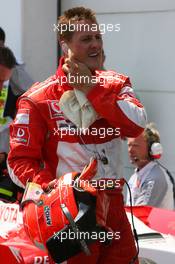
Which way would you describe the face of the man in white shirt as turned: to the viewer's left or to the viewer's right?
to the viewer's left

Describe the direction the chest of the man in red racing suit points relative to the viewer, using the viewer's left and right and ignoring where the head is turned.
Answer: facing the viewer and to the right of the viewer

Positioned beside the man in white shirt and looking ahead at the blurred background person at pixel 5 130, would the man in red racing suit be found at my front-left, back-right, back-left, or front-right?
front-left

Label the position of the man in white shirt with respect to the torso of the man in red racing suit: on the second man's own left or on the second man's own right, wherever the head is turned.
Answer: on the second man's own left

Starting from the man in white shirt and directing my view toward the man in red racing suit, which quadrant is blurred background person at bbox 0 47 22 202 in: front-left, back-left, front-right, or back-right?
front-right

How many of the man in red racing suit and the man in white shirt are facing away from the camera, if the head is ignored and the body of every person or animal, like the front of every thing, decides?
0

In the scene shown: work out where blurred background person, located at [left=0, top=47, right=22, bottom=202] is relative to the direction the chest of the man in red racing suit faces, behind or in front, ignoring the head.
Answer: behind

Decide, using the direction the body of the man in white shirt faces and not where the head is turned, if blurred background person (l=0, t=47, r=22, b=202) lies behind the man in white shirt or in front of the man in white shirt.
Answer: in front

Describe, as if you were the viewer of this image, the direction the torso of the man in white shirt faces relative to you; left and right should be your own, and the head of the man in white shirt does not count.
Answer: facing the viewer and to the left of the viewer
